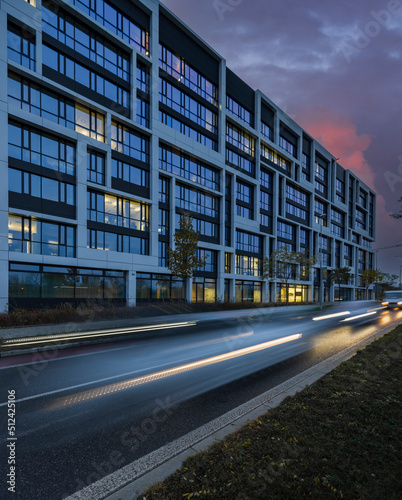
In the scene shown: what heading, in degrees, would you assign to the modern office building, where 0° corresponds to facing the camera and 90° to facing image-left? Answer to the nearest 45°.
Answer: approximately 315°

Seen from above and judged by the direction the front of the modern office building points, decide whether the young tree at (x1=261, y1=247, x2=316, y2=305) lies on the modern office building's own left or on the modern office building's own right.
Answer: on the modern office building's own left
